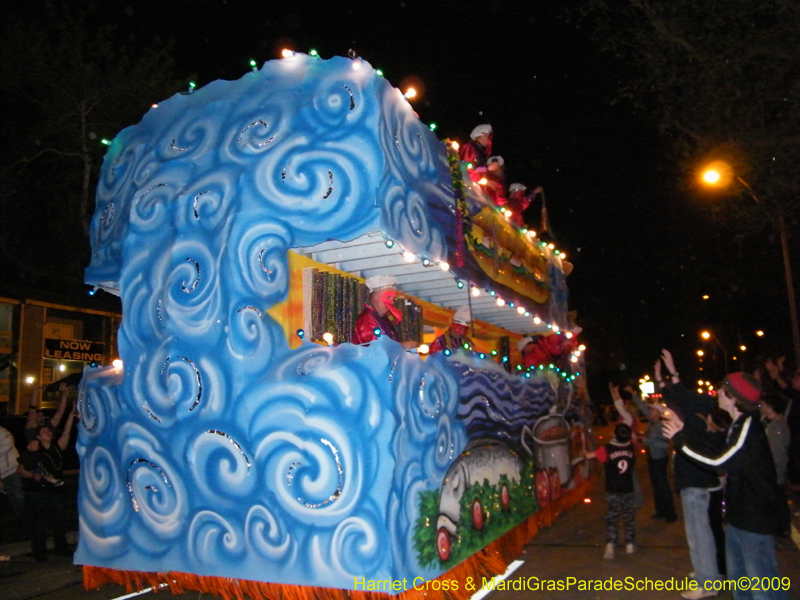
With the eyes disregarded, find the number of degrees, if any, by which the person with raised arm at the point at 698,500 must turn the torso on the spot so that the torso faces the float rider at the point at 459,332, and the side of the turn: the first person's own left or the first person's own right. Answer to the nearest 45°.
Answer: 0° — they already face them

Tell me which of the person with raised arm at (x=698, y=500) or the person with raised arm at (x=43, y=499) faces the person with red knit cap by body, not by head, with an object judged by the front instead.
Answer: the person with raised arm at (x=43, y=499)

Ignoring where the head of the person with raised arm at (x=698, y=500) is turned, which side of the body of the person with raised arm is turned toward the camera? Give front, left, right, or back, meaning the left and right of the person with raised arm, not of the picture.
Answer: left

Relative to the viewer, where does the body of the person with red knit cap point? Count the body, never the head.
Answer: to the viewer's left

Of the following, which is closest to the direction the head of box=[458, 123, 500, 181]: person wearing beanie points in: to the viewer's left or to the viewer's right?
to the viewer's right

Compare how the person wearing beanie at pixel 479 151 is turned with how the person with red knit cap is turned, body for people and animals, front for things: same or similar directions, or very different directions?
very different directions

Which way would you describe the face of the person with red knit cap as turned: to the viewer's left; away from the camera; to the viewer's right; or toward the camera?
to the viewer's left

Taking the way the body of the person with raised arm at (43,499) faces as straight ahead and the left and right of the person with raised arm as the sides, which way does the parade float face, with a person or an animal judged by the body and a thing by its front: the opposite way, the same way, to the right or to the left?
to the left

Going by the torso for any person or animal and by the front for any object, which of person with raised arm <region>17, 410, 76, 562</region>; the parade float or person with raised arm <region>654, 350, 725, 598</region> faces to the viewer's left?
person with raised arm <region>654, 350, 725, 598</region>

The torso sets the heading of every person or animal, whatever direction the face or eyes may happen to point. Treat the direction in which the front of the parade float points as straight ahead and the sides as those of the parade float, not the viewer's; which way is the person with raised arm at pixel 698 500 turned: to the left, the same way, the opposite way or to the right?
to the left
